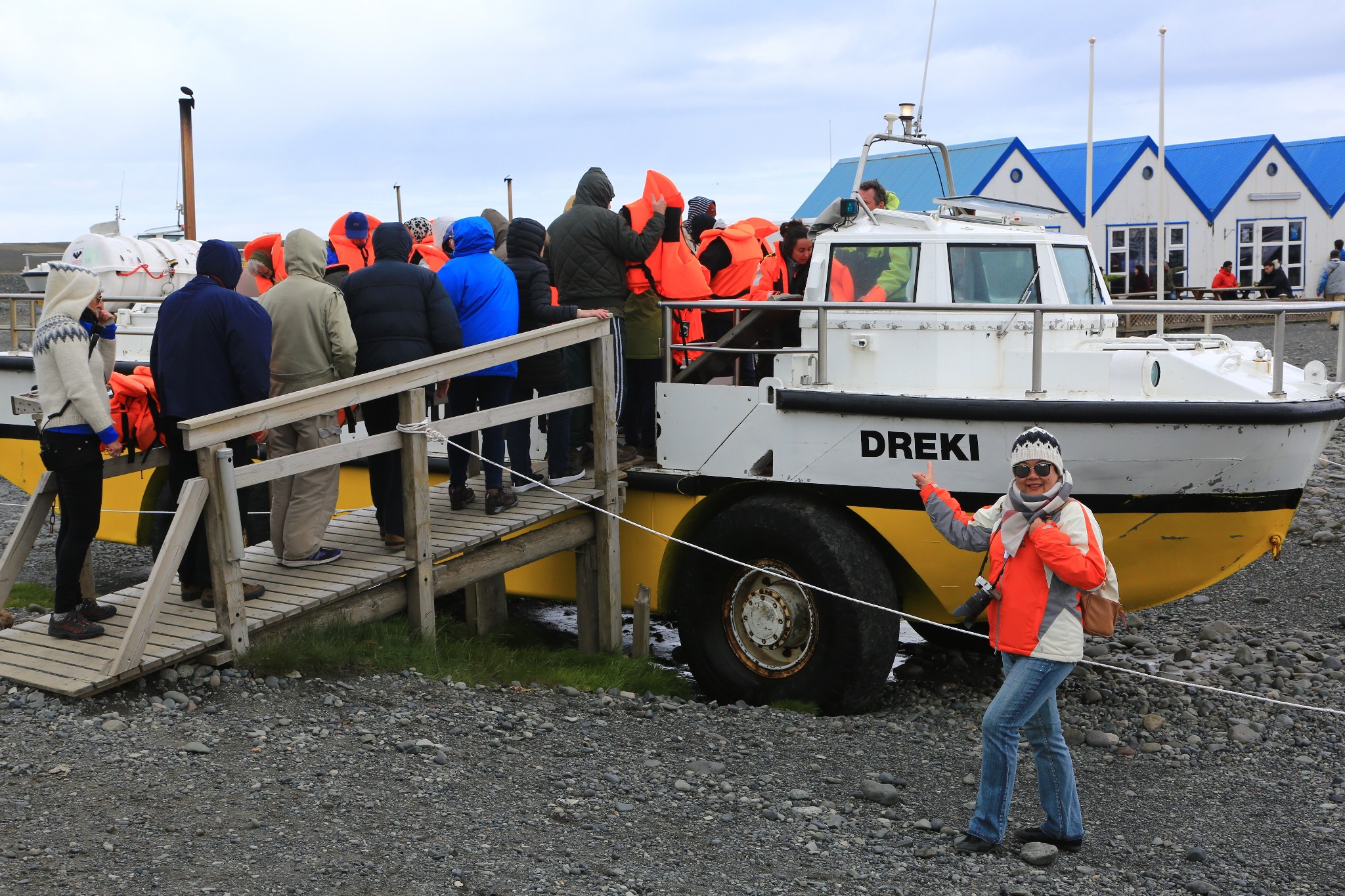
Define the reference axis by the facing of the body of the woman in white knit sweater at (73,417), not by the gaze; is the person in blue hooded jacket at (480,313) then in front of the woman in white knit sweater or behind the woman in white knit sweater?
in front

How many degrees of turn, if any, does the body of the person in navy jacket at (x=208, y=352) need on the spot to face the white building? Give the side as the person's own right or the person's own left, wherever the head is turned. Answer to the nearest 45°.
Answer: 0° — they already face it

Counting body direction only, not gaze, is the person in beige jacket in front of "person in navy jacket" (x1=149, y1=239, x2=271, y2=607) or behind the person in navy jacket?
in front

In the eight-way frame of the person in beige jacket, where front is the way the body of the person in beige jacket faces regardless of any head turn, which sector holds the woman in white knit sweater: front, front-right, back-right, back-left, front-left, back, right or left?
back

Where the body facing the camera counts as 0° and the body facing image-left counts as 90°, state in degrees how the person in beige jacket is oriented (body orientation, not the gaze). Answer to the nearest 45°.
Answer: approximately 225°

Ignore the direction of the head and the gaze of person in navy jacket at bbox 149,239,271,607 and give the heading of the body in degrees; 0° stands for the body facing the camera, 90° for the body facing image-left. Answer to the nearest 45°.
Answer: approximately 225°

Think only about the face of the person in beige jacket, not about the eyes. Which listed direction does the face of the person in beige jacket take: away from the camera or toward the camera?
away from the camera

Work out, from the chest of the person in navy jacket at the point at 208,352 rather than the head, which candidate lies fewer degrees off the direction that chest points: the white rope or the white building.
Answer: the white building

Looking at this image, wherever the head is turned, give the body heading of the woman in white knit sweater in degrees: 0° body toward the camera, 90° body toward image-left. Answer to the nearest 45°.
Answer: approximately 270°

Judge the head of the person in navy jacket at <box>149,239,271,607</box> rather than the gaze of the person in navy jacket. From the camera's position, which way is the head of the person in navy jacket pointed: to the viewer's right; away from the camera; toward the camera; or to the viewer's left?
away from the camera

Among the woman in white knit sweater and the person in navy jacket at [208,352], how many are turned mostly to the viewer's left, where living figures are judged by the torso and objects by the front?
0

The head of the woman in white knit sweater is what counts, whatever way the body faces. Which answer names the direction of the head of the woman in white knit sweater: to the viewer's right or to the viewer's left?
to the viewer's right

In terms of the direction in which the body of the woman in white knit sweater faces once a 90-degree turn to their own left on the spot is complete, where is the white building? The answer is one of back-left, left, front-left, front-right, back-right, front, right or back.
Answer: front-right

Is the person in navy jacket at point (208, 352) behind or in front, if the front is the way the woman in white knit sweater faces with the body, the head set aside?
in front

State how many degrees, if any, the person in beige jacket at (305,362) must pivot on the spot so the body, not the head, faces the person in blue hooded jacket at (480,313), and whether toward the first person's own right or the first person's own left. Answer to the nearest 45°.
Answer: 0° — they already face them
